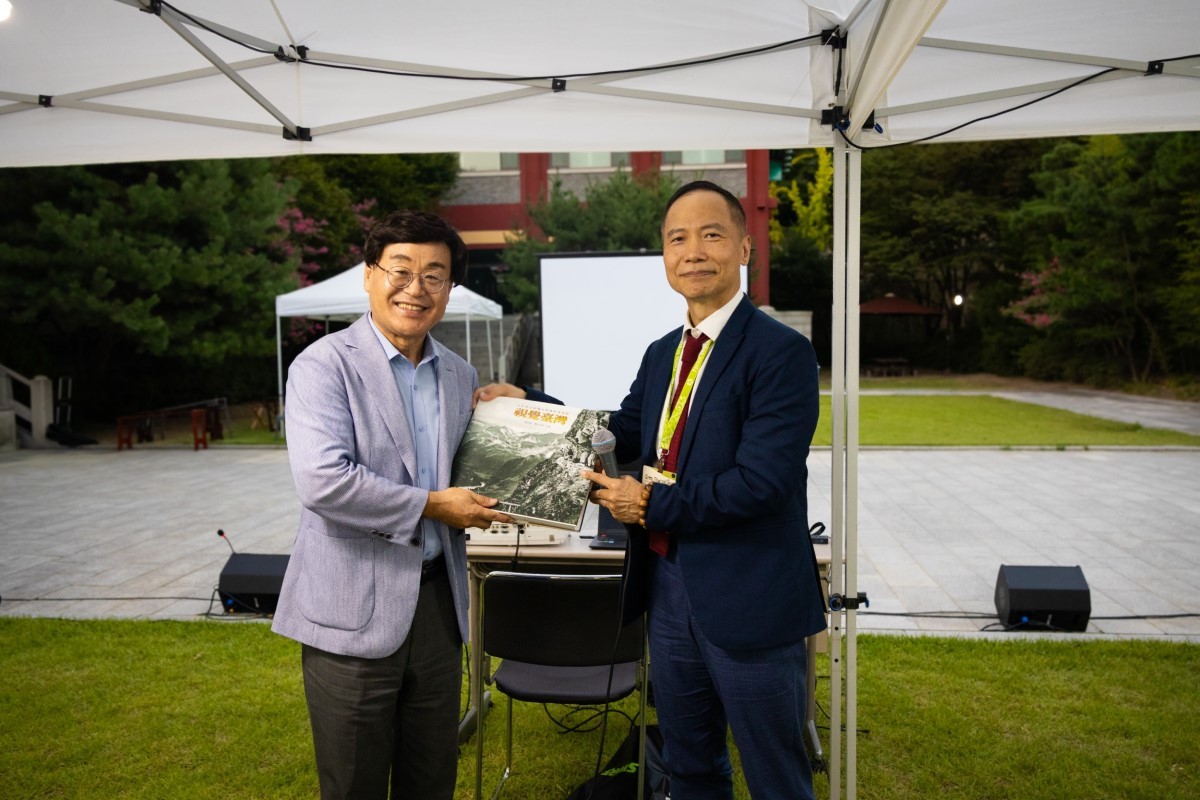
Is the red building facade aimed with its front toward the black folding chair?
yes

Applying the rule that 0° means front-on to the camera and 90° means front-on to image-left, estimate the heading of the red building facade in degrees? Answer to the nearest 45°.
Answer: approximately 0°

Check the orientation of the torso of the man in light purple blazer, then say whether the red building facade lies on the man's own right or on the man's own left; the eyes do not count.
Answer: on the man's own left

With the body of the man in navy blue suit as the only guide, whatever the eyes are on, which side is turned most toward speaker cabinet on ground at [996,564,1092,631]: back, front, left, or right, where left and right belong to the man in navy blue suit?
back

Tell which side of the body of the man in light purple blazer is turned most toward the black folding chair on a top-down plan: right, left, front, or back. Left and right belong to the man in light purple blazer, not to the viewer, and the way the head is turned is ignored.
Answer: left

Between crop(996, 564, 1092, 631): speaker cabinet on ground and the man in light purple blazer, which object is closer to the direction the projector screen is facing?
the man in light purple blazer

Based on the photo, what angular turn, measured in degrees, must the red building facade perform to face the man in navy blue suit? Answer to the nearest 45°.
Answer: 0° — it already faces them

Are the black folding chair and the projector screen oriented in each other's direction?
yes

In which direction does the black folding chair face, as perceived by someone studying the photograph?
facing away from the viewer

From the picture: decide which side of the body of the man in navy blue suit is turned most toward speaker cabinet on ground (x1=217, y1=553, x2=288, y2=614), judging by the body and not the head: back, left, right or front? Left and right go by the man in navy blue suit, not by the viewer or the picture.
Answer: right
